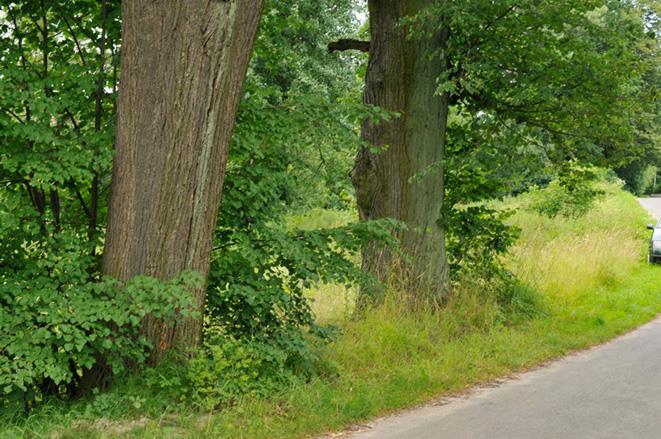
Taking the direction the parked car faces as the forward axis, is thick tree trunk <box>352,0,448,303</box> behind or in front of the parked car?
in front

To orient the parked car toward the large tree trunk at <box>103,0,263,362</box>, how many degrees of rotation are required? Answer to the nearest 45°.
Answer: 0° — it already faces it

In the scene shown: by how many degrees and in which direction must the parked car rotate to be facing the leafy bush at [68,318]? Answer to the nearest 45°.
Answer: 0° — it already faces it

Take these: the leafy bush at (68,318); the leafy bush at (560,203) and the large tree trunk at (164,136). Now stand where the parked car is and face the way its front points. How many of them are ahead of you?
2

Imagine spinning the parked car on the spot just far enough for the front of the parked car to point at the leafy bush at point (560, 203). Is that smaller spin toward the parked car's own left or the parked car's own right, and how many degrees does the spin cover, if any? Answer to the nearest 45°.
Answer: approximately 135° to the parked car's own right

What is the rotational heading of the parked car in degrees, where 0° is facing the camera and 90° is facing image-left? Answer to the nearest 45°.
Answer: approximately 0°

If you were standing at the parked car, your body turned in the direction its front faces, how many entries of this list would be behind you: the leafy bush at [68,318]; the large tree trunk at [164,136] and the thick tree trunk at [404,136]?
0

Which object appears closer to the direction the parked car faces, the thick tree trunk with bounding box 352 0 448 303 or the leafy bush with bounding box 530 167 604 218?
the thick tree trunk
